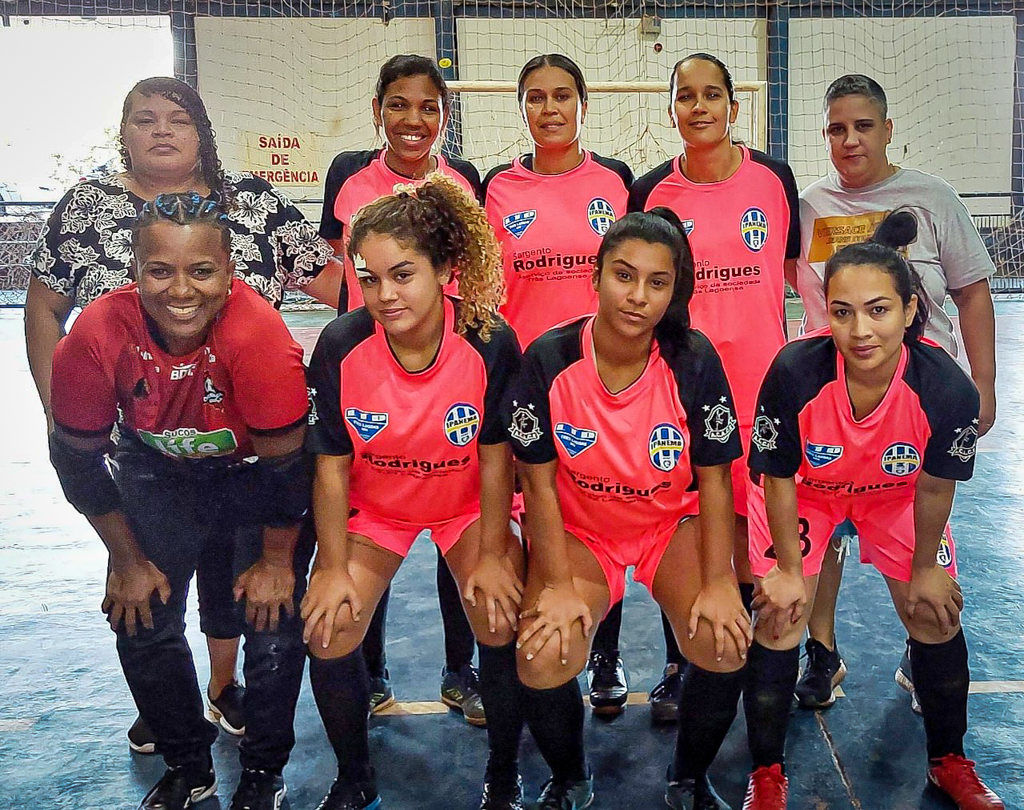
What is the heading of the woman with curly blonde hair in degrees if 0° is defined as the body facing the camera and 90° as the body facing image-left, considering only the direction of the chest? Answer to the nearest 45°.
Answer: approximately 0°
